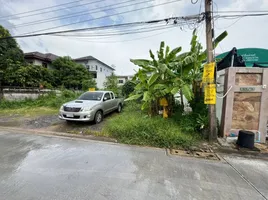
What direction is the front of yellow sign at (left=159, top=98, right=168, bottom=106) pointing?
toward the camera

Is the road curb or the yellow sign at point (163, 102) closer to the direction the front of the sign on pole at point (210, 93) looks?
the road curb

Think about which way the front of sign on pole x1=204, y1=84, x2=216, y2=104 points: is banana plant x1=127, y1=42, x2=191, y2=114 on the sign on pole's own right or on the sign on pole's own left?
on the sign on pole's own right

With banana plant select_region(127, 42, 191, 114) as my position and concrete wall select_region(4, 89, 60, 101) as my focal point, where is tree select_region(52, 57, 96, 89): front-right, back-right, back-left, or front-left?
front-right

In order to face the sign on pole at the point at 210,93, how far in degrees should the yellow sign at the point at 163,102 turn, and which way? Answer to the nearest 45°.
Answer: approximately 45° to its left

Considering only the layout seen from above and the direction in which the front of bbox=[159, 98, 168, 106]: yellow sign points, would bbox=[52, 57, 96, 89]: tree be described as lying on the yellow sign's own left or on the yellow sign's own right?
on the yellow sign's own right

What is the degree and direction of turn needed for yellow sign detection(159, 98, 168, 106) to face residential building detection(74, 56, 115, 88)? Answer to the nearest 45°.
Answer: approximately 135° to its right
